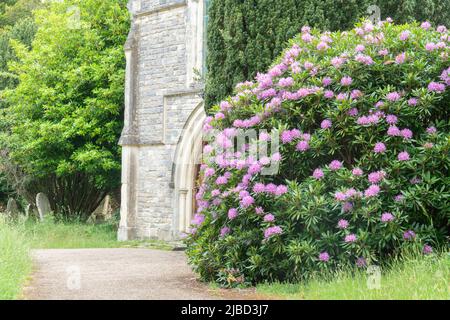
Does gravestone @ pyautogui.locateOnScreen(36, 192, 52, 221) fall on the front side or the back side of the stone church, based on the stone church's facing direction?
on the back side

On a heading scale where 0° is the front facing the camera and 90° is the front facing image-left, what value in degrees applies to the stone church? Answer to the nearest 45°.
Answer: approximately 0°

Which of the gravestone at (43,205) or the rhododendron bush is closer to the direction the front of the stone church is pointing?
the rhododendron bush

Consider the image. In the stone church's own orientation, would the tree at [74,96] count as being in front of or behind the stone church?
behind

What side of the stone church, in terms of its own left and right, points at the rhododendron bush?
left

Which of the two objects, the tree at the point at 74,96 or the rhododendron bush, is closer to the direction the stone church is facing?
the rhododendron bush

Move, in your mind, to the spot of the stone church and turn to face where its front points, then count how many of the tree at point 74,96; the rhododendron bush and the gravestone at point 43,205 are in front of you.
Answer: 1
